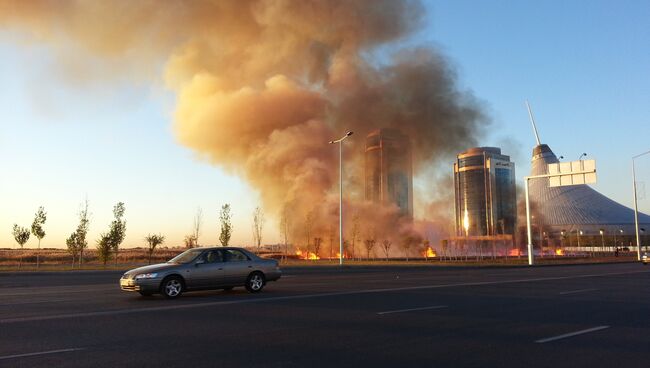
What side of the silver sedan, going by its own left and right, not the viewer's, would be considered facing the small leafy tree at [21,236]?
right

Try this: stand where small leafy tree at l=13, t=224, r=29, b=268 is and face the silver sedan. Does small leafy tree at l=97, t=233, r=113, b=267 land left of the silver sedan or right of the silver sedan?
left

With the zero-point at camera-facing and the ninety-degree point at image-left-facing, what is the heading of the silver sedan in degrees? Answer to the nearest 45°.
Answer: approximately 45°

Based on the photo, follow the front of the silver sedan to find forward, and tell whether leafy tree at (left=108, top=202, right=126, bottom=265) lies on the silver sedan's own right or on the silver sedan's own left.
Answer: on the silver sedan's own right

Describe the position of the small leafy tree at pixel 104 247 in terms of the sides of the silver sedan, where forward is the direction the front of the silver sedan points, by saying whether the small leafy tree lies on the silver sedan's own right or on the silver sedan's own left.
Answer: on the silver sedan's own right
